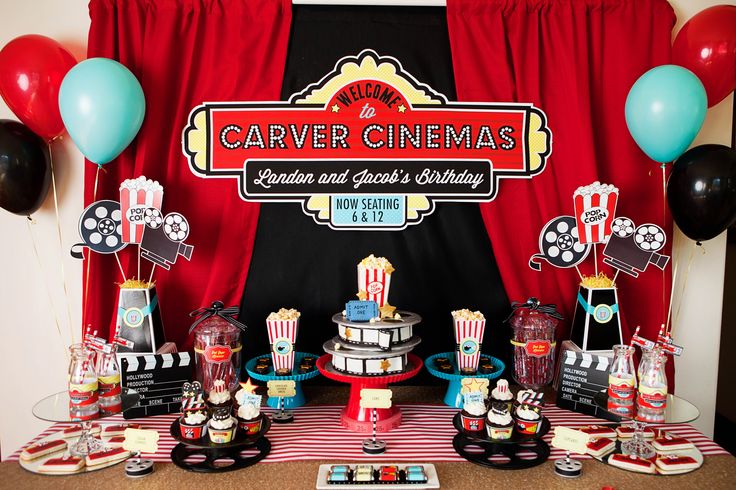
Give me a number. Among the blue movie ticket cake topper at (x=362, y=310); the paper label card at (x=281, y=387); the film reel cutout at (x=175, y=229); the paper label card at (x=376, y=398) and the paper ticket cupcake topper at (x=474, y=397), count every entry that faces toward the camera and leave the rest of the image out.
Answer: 5

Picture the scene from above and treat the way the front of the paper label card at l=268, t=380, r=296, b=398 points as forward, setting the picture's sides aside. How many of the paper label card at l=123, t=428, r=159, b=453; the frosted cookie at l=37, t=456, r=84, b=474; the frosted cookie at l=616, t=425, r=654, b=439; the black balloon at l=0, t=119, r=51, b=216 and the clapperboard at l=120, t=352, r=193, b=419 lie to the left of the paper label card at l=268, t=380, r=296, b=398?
1

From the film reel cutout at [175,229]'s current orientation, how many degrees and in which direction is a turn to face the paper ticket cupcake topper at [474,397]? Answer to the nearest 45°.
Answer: approximately 45° to its left

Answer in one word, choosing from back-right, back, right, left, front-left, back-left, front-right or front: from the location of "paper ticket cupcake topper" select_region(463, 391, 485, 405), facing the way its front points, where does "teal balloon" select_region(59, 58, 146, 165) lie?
right

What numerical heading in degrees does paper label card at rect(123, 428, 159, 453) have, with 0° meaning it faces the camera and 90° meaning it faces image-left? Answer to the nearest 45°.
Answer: approximately 0°

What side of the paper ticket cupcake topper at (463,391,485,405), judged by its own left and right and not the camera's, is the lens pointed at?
front

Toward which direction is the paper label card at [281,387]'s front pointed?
toward the camera

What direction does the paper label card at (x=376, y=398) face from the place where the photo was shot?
facing the viewer

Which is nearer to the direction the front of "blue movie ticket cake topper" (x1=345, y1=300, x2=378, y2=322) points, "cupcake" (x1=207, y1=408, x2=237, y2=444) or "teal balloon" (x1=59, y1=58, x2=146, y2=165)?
the cupcake

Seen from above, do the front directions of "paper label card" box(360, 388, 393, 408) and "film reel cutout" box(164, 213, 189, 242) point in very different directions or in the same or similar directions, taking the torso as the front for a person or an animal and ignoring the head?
same or similar directions

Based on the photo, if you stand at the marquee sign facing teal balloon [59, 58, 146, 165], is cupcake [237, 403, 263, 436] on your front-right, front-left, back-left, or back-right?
front-left

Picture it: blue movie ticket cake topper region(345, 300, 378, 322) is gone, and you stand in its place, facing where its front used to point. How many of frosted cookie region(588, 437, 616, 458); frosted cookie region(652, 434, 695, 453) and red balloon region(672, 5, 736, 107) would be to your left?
3
